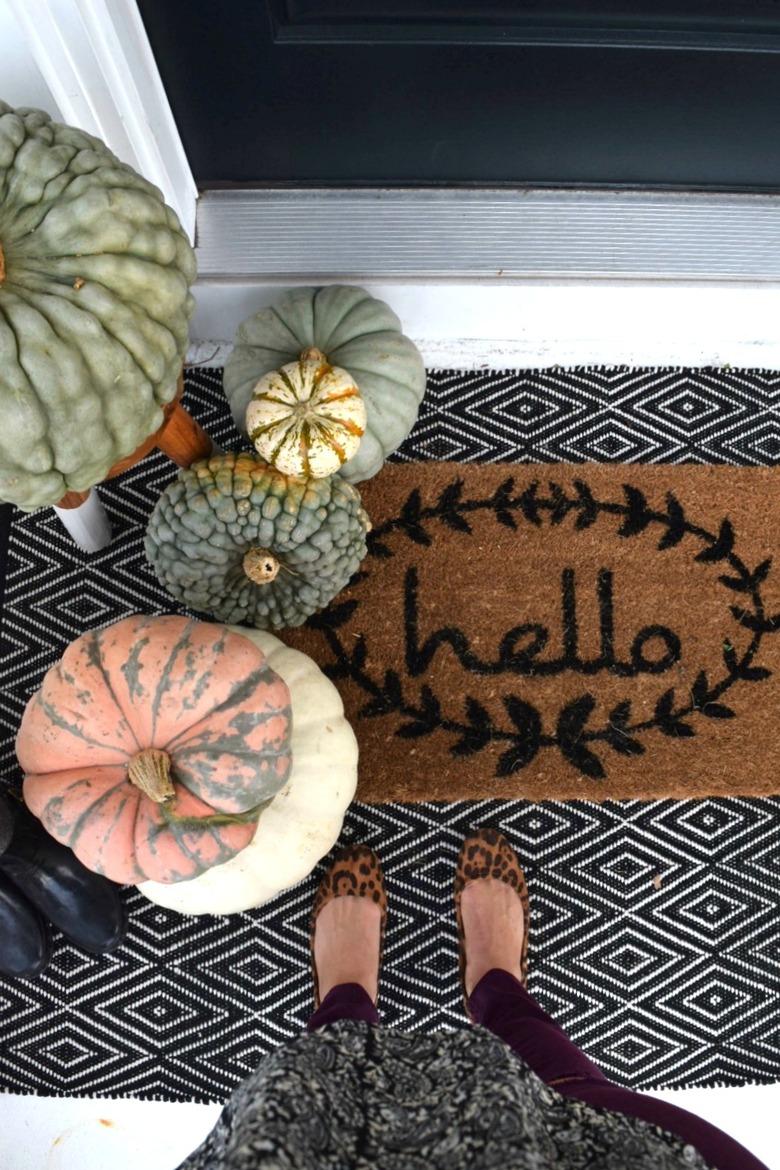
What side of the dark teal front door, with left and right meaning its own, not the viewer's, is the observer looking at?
front
